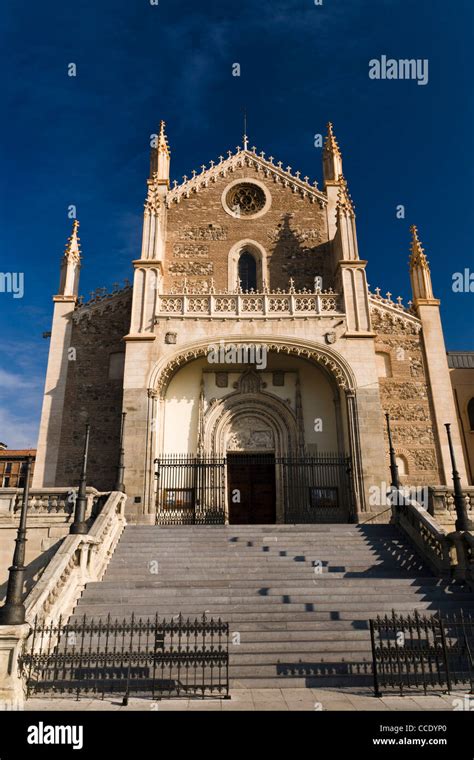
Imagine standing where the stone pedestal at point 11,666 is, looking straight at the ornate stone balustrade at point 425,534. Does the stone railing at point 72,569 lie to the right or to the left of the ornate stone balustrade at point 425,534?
left

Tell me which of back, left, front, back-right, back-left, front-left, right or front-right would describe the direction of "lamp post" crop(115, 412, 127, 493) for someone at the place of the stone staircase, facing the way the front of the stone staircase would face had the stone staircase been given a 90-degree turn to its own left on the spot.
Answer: back-left

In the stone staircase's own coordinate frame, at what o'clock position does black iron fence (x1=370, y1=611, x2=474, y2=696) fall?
The black iron fence is roughly at 11 o'clock from the stone staircase.

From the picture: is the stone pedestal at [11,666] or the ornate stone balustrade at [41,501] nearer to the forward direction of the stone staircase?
the stone pedestal

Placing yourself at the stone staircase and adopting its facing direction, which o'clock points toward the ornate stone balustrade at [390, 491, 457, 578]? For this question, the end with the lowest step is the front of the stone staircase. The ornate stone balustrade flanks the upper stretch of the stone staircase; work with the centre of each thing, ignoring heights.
The ornate stone balustrade is roughly at 8 o'clock from the stone staircase.

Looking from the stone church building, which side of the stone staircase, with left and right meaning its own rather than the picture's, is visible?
back

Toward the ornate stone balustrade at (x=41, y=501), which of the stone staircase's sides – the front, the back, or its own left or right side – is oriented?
right

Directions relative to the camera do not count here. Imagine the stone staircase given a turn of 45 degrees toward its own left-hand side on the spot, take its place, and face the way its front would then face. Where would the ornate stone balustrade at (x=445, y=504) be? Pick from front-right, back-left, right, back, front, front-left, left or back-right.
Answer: left

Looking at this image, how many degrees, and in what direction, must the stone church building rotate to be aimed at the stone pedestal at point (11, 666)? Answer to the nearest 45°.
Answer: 0° — it already faces it

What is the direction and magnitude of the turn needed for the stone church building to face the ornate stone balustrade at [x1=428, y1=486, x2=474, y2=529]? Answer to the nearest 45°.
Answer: approximately 45° to its left

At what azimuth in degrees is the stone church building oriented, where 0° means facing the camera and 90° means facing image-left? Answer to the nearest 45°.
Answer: approximately 0°

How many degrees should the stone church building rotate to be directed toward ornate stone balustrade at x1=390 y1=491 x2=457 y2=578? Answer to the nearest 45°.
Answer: approximately 45° to its left

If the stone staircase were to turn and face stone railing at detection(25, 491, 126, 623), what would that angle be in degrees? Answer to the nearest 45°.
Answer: approximately 90° to its right

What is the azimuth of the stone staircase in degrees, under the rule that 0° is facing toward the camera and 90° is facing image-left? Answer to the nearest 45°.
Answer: approximately 0°

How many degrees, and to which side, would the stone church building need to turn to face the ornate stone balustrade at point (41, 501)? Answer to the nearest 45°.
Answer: approximately 45° to its right

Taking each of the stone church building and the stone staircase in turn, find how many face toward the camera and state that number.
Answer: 2
